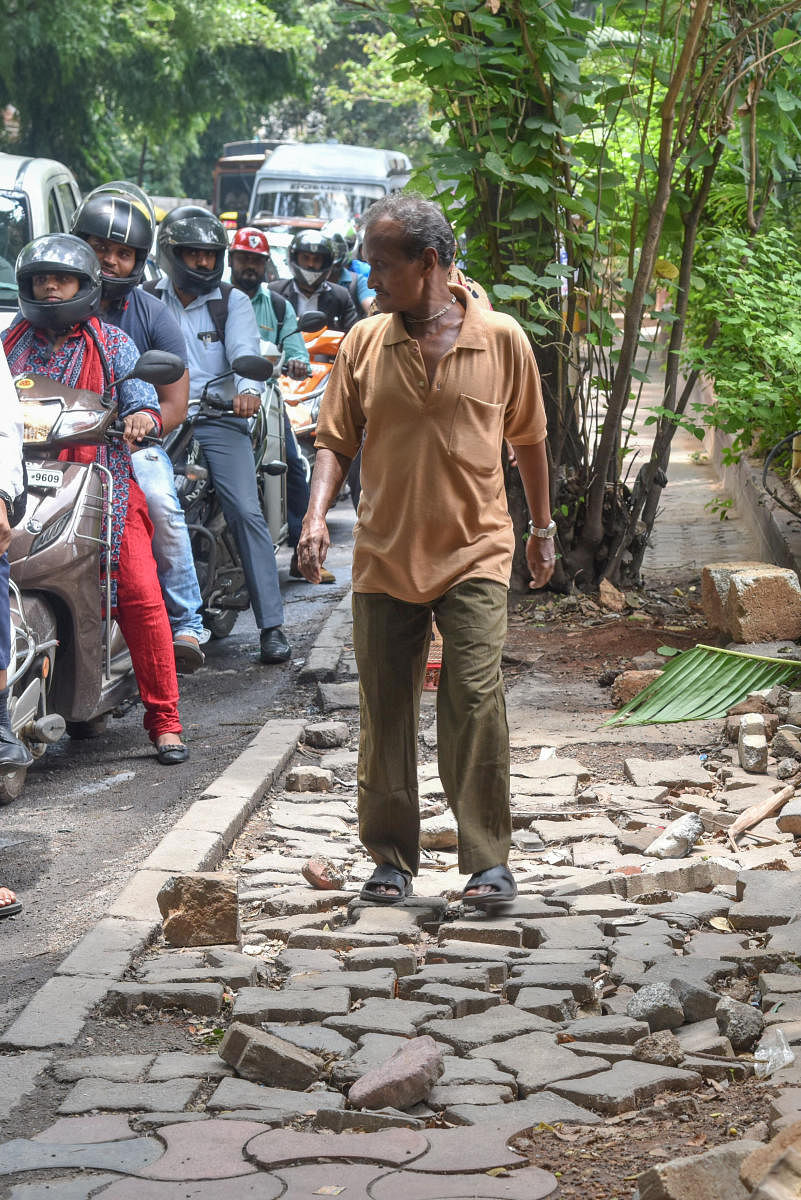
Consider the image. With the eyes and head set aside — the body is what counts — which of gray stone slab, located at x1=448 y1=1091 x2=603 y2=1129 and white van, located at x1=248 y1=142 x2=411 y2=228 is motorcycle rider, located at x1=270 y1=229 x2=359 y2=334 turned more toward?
the gray stone slab

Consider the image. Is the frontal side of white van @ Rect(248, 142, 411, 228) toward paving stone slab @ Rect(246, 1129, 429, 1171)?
yes

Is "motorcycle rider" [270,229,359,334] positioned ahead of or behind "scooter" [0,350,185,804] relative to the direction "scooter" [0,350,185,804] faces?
behind

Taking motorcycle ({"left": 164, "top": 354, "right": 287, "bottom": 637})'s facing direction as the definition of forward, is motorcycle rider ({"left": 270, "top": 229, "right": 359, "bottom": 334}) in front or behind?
behind

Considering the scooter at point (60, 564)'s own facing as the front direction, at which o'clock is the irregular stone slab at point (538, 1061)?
The irregular stone slab is roughly at 10 o'clock from the scooter.

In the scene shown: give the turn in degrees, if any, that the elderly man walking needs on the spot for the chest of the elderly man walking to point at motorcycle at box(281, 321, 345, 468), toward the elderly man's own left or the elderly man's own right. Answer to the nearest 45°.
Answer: approximately 180°
